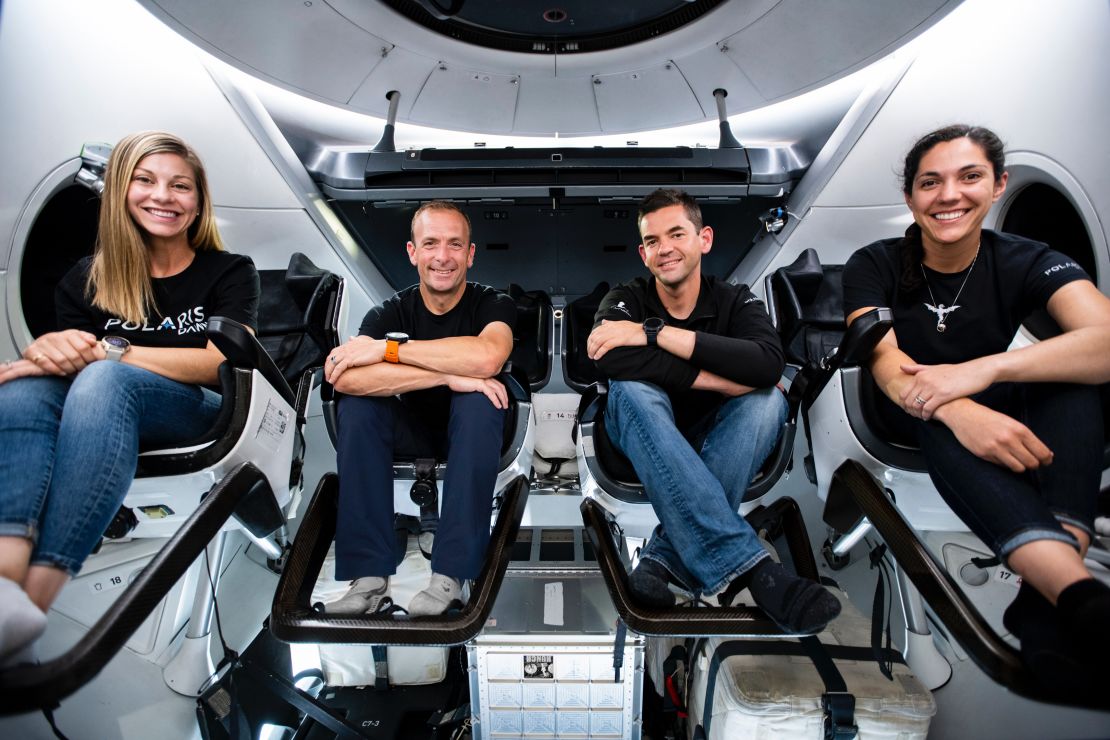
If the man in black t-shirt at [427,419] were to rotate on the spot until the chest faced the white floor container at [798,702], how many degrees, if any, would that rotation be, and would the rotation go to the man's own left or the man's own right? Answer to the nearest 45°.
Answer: approximately 45° to the man's own left

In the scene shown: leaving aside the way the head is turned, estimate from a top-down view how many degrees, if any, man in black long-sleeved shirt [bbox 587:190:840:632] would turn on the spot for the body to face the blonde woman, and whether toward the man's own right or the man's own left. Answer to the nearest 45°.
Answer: approximately 90° to the man's own right

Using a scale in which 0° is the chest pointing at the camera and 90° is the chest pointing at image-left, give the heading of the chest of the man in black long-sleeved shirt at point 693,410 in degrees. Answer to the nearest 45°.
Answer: approximately 0°

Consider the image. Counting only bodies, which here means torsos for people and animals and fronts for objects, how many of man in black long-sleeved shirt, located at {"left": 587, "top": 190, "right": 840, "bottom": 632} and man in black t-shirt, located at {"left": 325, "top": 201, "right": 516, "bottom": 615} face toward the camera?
2
